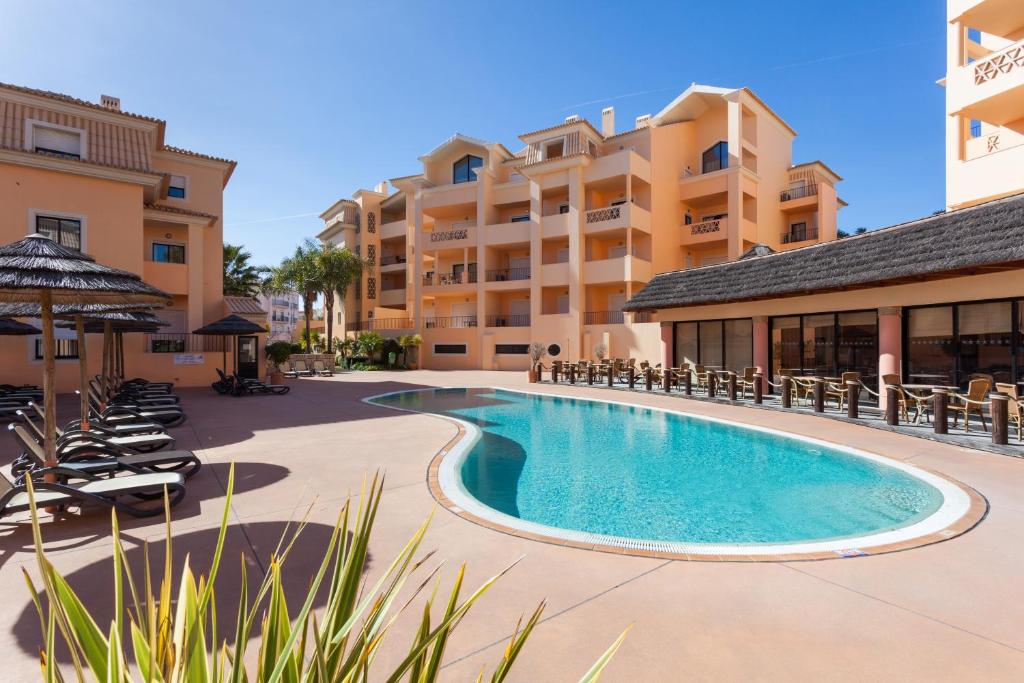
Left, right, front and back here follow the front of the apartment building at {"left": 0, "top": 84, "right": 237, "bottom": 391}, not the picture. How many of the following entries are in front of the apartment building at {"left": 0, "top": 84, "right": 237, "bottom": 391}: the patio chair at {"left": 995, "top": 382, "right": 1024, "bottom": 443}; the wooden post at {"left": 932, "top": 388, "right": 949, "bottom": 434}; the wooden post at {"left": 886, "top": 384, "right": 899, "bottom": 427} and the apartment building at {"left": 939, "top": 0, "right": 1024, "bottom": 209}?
4

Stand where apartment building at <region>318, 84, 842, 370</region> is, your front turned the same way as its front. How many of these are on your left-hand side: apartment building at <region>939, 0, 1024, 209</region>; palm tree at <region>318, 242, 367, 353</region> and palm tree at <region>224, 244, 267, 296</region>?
1

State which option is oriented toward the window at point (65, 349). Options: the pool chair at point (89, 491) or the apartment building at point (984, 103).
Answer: the apartment building

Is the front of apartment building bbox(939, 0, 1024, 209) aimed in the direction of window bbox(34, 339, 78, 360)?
yes

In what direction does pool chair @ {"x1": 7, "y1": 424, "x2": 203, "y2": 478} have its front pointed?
to the viewer's right

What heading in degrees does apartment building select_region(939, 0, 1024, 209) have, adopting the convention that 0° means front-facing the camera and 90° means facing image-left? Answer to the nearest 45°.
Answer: approximately 45°

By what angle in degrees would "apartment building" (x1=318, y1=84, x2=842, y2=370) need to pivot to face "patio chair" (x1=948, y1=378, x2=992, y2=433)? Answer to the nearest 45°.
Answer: approximately 45° to its left

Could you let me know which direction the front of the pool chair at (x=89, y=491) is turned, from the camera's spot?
facing to the right of the viewer

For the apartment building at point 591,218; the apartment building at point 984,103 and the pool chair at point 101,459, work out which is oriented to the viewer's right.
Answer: the pool chair

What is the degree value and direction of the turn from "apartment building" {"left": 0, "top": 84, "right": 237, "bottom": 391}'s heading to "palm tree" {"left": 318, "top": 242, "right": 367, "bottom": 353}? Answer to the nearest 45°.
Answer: approximately 90° to its left

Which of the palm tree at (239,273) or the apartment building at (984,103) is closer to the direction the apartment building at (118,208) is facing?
the apartment building

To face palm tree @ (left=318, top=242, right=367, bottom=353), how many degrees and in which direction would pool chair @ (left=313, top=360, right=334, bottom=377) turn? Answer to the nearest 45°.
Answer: approximately 135° to its left
